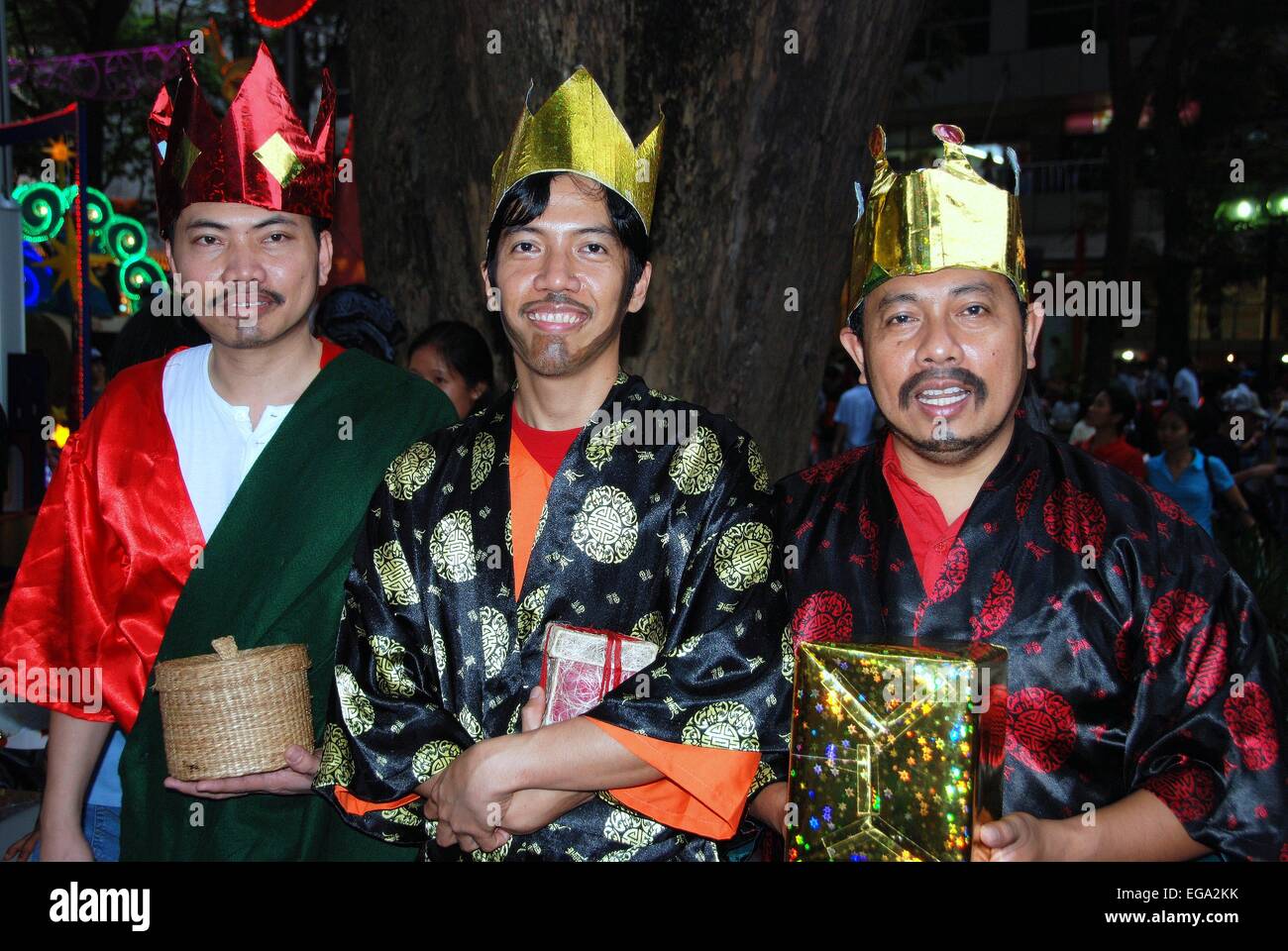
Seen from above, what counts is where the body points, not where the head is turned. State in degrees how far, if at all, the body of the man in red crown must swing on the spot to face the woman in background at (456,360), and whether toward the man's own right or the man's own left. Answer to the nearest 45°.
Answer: approximately 135° to the man's own left

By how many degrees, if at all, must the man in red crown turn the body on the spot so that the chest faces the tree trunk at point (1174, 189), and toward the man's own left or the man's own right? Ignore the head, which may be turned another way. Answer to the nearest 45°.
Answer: approximately 135° to the man's own left

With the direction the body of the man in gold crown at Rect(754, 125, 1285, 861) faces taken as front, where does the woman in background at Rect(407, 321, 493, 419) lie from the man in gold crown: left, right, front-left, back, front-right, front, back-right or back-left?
back-right

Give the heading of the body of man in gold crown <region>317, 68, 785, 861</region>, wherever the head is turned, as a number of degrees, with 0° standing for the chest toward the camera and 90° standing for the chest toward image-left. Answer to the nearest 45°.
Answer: approximately 0°

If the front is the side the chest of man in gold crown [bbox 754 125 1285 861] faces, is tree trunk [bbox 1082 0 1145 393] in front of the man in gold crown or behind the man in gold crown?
behind

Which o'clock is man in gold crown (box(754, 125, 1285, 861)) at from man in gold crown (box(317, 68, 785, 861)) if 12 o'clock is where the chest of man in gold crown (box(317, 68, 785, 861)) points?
man in gold crown (box(754, 125, 1285, 861)) is roughly at 9 o'clock from man in gold crown (box(317, 68, 785, 861)).

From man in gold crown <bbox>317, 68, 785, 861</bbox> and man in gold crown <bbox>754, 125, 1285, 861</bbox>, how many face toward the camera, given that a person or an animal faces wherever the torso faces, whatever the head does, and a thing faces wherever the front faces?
2
